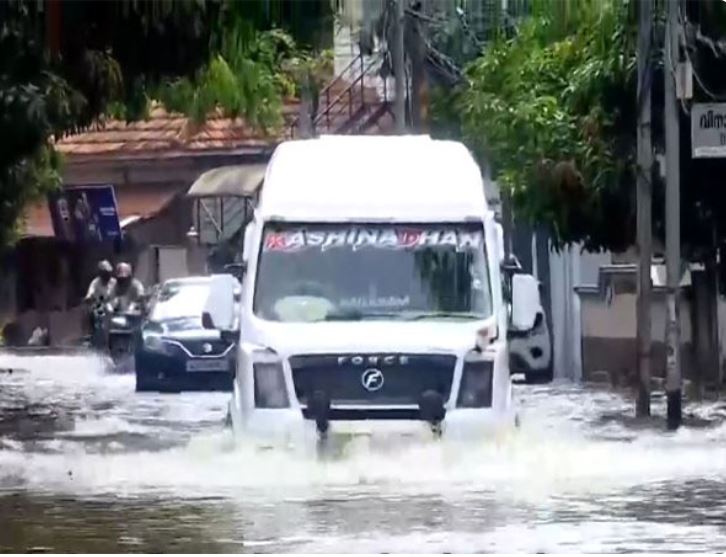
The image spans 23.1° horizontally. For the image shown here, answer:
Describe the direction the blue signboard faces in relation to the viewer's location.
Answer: facing the viewer

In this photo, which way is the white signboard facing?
toward the camera

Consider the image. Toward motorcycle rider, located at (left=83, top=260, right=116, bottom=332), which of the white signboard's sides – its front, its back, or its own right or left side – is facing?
right

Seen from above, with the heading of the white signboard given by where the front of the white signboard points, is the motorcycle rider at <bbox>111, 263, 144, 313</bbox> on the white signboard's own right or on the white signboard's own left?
on the white signboard's own right

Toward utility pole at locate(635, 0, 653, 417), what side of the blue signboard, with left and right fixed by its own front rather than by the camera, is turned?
left

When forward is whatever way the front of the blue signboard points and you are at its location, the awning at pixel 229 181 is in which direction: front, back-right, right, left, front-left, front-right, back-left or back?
left

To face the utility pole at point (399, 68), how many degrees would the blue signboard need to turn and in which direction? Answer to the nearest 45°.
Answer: approximately 90° to its left

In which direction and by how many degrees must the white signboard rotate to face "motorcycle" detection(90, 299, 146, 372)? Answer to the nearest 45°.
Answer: approximately 90° to its right
